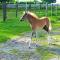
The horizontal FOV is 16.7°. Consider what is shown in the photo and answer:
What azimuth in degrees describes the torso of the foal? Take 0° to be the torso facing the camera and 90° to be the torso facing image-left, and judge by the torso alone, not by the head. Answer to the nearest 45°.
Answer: approximately 90°
